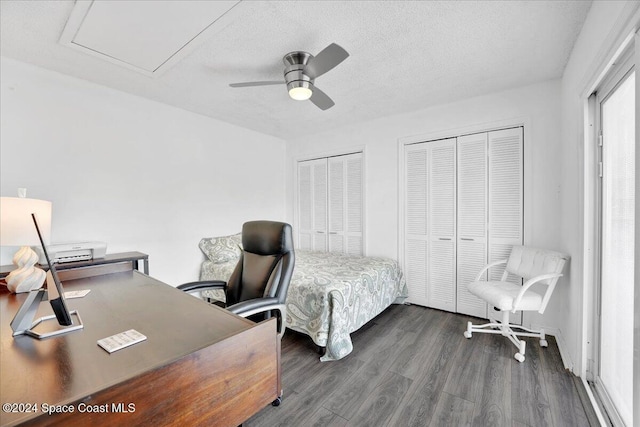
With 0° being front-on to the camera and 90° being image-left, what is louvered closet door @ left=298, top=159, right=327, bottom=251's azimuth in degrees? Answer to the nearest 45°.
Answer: approximately 45°

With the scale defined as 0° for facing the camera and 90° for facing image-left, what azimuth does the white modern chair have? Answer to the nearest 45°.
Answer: approximately 45°

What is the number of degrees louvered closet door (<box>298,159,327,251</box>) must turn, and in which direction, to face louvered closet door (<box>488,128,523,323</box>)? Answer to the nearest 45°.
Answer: approximately 90° to its left

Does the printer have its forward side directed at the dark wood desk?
yes

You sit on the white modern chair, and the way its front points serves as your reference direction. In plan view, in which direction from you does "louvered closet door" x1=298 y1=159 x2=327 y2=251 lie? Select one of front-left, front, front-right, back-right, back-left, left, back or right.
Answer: front-right

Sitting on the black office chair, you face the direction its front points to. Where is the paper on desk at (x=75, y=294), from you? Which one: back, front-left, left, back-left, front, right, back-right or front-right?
front-right

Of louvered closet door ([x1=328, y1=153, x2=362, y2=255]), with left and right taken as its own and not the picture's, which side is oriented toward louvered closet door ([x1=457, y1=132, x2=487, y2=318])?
left

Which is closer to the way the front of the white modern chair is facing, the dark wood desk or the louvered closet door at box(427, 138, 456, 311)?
the dark wood desk

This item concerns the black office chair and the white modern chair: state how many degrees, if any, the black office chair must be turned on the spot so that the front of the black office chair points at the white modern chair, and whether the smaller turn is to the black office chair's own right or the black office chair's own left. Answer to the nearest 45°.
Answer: approximately 135° to the black office chair's own left

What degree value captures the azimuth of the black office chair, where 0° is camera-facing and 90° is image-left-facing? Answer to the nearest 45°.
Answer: approximately 45°

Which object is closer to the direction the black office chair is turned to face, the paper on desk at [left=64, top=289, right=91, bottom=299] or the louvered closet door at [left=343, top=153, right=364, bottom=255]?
the paper on desk

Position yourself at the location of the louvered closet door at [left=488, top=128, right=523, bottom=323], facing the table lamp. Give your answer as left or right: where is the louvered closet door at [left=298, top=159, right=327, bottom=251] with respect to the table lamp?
right
